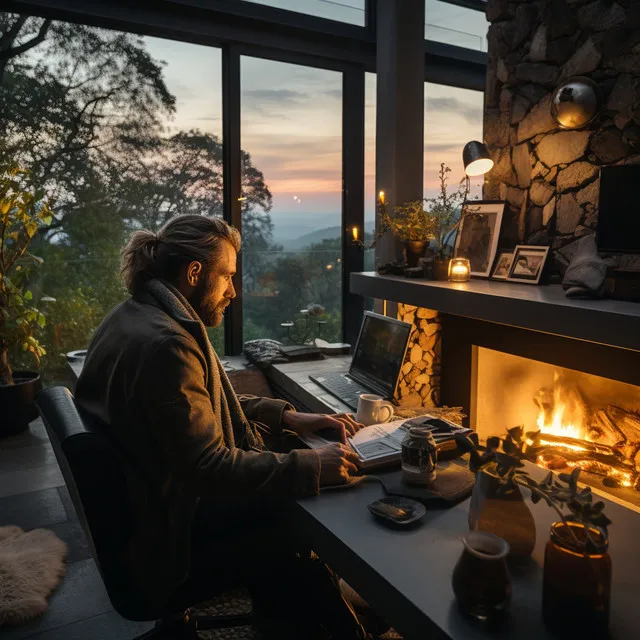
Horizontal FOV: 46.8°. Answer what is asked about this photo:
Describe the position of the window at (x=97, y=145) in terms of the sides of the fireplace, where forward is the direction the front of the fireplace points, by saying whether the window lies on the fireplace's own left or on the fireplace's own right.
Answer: on the fireplace's own right

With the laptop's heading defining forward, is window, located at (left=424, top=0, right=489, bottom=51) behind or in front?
behind

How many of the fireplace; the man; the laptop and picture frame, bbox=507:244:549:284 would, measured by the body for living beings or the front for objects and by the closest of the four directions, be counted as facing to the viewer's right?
1

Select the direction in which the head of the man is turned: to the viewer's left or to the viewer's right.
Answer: to the viewer's right

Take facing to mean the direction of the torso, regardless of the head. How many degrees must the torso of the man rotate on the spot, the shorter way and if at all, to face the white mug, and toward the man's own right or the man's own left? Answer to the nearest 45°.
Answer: approximately 45° to the man's own left

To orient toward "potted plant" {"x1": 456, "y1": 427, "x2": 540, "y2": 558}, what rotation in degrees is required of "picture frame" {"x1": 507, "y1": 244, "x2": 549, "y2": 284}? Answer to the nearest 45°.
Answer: approximately 45° to its left

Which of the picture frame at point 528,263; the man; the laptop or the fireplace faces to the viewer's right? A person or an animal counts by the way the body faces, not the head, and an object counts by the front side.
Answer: the man

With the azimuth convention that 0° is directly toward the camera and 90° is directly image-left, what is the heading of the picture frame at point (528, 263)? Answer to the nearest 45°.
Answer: approximately 45°

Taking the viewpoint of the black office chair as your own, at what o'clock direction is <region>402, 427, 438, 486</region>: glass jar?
The glass jar is roughly at 12 o'clock from the black office chair.

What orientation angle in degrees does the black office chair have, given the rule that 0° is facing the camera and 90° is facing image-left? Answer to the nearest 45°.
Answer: approximately 270°

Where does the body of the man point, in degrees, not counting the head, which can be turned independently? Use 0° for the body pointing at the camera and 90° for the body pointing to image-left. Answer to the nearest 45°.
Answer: approximately 270°

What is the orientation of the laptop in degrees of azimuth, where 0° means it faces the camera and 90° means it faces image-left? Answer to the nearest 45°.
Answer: approximately 45°

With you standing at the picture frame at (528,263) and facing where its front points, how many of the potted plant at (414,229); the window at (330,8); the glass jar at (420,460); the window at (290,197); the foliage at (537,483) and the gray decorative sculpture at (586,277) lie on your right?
3

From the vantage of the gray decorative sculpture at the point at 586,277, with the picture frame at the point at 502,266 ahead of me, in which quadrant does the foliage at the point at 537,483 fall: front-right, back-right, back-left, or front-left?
back-left

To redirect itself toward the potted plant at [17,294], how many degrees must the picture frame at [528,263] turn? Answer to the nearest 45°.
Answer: approximately 45° to its right

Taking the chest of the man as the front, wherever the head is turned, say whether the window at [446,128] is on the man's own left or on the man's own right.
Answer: on the man's own left
